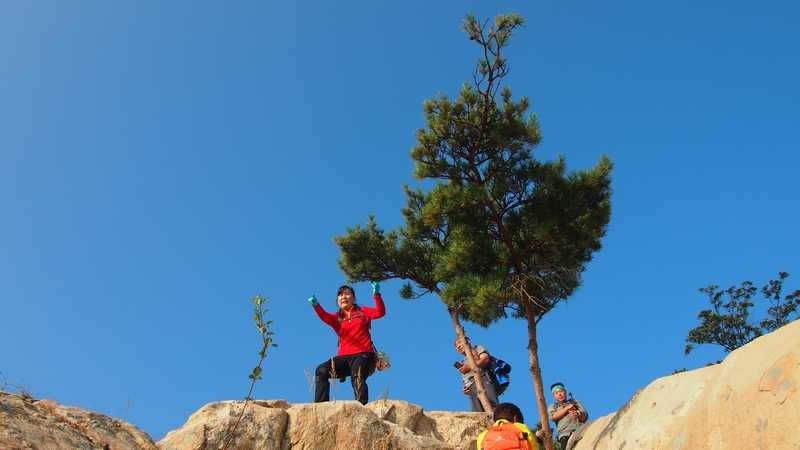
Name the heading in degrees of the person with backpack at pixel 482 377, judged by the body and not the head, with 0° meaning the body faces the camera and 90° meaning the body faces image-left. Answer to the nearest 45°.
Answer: approximately 45°

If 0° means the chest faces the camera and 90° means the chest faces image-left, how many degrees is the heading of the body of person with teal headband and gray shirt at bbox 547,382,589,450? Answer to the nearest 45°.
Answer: approximately 0°

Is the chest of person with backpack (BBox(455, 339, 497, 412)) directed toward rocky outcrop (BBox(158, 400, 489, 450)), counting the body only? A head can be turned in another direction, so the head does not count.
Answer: yes

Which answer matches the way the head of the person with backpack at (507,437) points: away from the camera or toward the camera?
away from the camera
